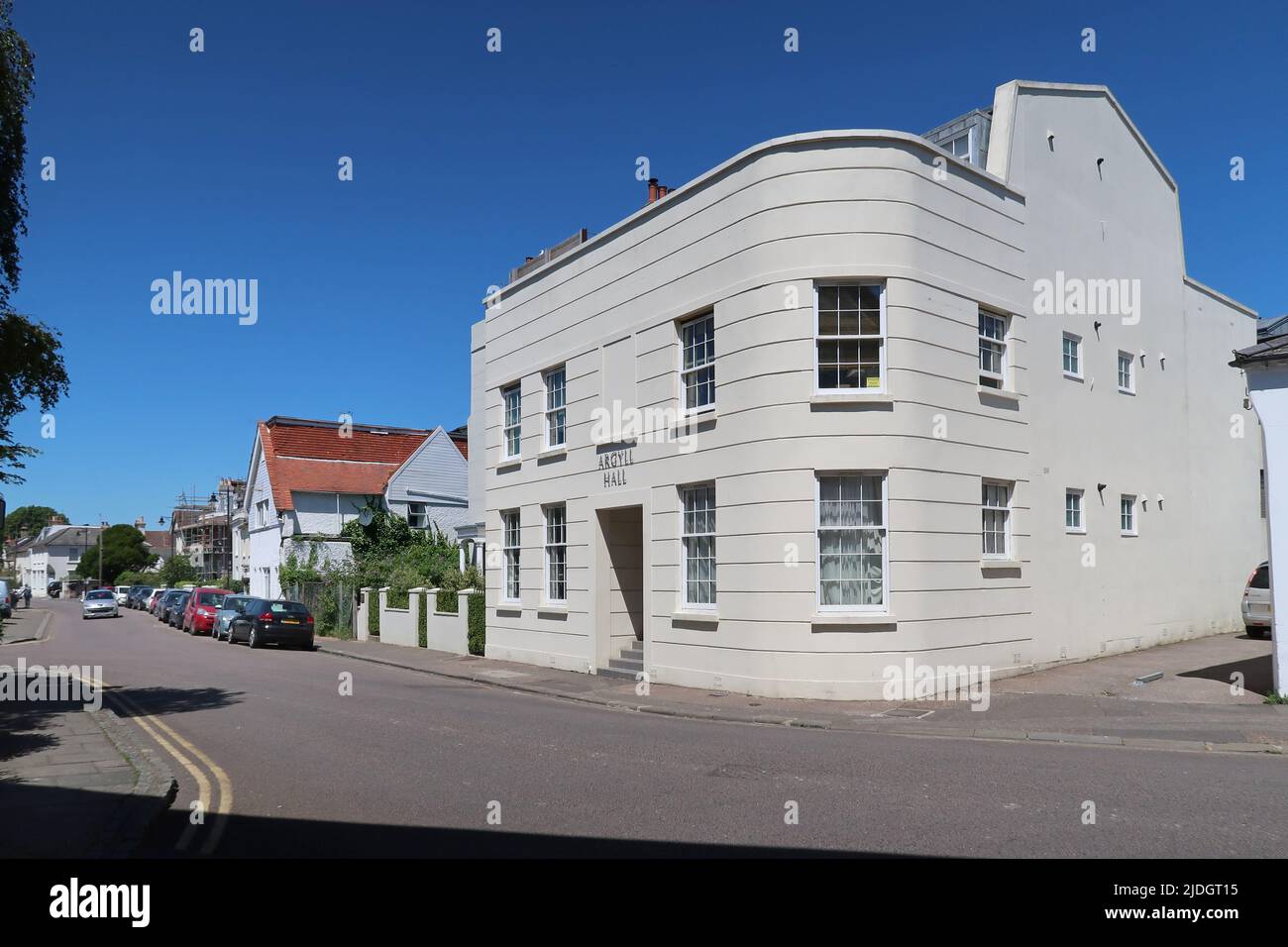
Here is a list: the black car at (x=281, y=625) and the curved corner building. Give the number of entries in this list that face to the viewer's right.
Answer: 0

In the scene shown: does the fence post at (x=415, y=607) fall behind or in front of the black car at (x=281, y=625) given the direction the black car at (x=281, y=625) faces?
behind

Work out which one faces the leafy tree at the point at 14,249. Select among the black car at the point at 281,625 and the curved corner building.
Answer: the curved corner building

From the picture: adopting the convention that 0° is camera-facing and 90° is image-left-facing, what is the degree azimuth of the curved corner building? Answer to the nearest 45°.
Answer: approximately 45°

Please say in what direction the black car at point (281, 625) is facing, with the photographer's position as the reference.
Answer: facing away from the viewer and to the left of the viewer

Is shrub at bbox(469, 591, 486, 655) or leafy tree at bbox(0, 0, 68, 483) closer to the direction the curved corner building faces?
the leafy tree

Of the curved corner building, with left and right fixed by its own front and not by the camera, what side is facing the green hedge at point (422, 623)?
right

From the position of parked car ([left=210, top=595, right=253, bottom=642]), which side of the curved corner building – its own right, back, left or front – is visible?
right

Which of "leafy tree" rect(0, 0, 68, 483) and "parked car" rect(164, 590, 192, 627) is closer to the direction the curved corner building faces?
the leafy tree

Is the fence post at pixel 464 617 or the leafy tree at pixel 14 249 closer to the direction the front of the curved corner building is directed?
the leafy tree

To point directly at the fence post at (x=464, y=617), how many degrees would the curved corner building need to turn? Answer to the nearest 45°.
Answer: approximately 90° to its right
